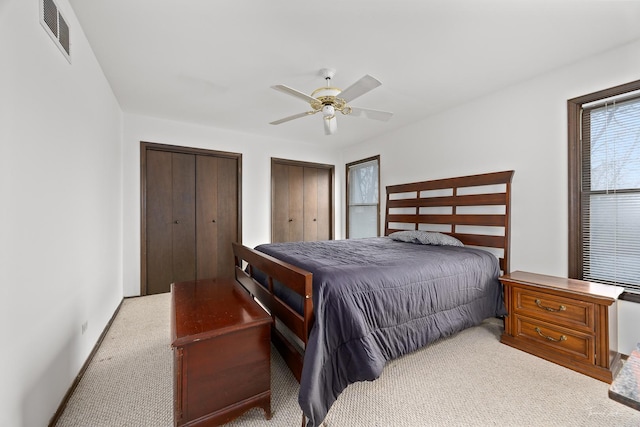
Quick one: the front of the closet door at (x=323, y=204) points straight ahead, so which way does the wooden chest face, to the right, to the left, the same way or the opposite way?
to the right

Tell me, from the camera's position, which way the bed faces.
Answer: facing the viewer and to the left of the viewer

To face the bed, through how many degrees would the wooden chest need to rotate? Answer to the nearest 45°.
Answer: approximately 180°

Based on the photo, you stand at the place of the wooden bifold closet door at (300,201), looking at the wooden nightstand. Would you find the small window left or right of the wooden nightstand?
left

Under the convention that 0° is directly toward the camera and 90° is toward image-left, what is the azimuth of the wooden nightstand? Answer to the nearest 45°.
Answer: approximately 45°

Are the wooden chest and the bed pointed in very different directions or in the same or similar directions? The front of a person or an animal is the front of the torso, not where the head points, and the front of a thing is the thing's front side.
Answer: same or similar directions

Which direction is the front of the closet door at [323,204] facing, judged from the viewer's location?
facing the viewer

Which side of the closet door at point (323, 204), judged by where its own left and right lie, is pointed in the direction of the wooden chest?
front

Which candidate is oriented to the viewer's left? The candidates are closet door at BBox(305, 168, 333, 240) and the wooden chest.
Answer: the wooden chest

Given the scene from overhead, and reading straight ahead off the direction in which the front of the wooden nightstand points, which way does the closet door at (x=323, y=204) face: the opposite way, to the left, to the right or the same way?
to the left

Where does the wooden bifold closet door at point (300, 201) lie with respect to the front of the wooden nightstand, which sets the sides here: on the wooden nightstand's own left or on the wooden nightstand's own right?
on the wooden nightstand's own right

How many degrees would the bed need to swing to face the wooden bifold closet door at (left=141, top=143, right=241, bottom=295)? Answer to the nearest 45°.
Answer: approximately 90° to its right

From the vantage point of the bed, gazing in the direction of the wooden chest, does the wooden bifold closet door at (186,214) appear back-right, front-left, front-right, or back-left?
front-right

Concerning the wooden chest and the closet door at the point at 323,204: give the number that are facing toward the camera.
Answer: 1

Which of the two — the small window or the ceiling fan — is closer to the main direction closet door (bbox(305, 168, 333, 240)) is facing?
the ceiling fan

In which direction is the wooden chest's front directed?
to the viewer's left
